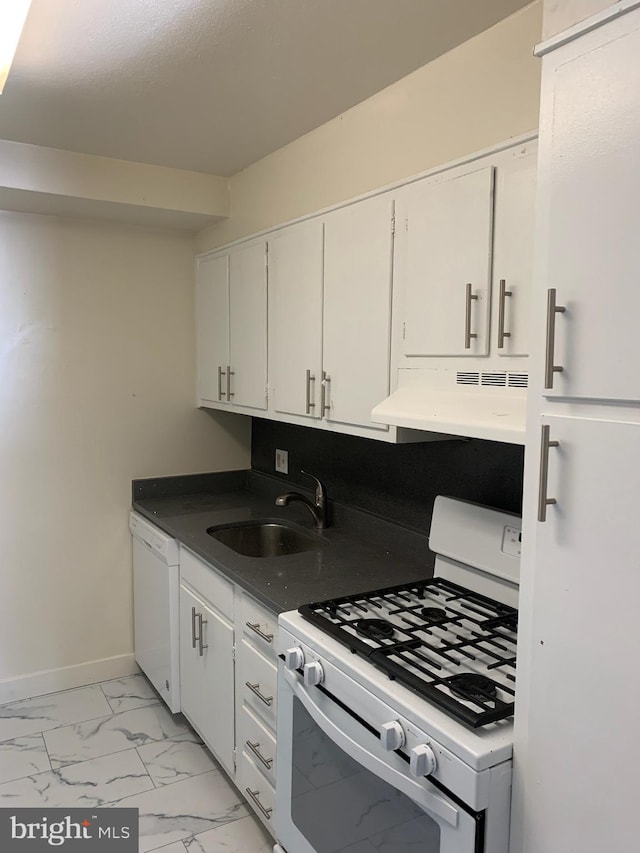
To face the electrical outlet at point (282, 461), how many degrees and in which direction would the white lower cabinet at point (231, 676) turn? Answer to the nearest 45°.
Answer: approximately 135° to its right

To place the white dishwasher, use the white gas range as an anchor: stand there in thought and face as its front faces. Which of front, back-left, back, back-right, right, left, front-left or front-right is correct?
right

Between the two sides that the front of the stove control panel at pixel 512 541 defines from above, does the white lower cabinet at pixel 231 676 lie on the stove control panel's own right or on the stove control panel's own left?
on the stove control panel's own right

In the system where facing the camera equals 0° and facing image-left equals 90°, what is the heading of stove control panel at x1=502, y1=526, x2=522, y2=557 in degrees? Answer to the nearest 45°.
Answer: approximately 45°

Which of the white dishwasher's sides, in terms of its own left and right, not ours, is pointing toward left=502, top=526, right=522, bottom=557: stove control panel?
left

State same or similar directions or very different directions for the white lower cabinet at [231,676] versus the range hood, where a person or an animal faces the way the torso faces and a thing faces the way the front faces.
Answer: same or similar directions

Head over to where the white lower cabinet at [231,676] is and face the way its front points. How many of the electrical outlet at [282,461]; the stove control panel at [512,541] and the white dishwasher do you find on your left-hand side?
1

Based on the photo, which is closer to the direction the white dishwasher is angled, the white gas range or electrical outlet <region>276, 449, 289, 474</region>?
the white gas range

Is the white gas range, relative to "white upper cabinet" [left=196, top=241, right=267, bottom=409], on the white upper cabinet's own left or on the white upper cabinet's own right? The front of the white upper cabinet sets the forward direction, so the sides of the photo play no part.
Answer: on the white upper cabinet's own left

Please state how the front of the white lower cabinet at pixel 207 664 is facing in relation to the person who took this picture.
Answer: facing the viewer and to the left of the viewer

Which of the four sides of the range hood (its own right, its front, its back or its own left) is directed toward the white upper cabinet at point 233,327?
right

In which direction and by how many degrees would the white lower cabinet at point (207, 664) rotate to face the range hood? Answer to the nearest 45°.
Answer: approximately 90° to its left

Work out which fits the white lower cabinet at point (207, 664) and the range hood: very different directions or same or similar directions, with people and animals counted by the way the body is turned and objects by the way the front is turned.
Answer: same or similar directions

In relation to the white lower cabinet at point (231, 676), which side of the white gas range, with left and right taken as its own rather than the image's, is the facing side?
right
